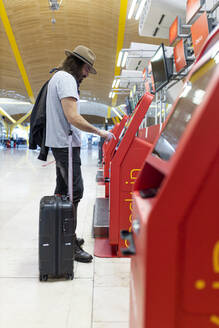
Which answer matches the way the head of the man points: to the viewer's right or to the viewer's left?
to the viewer's right

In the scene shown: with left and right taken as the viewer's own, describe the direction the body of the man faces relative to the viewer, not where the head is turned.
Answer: facing to the right of the viewer

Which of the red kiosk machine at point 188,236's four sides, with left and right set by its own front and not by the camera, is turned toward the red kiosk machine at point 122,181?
right

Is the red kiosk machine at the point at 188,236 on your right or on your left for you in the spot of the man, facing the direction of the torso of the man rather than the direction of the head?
on your right

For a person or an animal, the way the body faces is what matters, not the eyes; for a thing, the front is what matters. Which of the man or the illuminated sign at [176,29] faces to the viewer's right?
the man

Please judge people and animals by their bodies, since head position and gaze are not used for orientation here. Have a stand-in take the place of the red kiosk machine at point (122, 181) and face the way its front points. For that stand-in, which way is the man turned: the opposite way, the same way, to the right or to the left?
the opposite way

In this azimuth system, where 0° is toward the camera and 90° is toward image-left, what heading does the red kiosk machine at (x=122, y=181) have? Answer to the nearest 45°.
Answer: approximately 90°

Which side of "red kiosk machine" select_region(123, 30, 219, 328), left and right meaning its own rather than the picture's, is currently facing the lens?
left

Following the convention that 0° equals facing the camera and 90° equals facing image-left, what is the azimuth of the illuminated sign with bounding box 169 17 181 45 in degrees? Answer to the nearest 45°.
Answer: approximately 45°

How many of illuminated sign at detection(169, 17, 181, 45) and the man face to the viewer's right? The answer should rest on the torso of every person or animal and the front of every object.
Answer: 1

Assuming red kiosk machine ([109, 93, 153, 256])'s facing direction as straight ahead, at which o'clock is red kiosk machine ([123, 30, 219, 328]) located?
red kiosk machine ([123, 30, 219, 328]) is roughly at 9 o'clock from red kiosk machine ([109, 93, 153, 256]).
